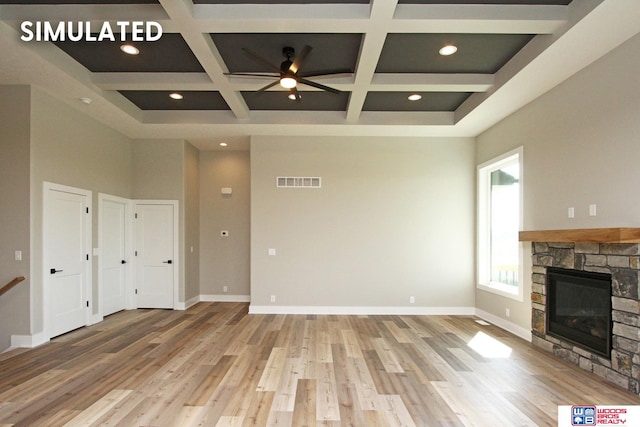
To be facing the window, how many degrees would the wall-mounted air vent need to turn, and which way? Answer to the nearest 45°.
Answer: approximately 90° to its left

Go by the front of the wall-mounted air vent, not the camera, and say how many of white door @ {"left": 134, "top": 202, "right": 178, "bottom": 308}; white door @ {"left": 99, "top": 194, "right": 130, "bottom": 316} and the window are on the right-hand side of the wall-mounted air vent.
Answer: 2

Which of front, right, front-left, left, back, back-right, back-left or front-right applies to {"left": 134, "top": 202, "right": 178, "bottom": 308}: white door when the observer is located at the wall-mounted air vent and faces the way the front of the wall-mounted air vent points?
right

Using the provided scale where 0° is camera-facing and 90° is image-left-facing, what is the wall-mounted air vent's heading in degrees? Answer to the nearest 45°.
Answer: approximately 0°

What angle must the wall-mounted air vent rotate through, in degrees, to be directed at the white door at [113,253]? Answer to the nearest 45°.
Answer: approximately 90° to its right

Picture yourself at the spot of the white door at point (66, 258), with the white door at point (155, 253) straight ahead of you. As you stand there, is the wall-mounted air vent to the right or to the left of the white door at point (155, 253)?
right

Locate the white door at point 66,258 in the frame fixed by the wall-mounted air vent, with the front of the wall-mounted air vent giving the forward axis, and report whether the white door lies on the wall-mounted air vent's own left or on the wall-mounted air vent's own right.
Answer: on the wall-mounted air vent's own right

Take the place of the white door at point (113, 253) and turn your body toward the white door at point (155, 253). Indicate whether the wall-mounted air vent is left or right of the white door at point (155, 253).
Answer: right
